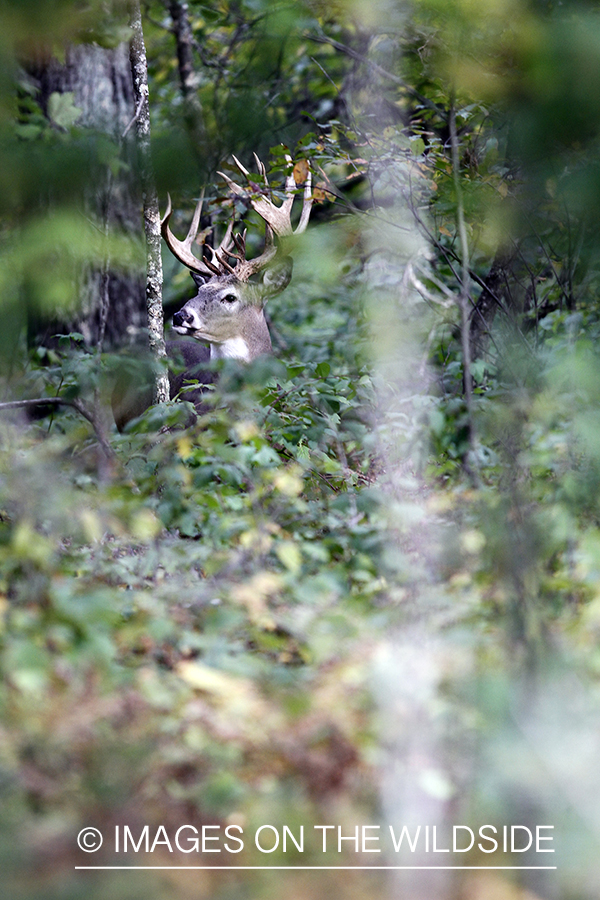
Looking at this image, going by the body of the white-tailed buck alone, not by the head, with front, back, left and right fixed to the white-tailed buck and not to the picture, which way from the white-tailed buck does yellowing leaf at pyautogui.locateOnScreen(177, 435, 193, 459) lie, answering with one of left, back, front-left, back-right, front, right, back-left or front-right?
front-left

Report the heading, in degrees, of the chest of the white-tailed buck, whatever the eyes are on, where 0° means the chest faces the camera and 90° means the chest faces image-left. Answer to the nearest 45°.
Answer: approximately 45°

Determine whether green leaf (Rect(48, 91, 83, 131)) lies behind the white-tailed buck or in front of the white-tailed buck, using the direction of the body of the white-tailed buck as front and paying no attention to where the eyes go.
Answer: in front
